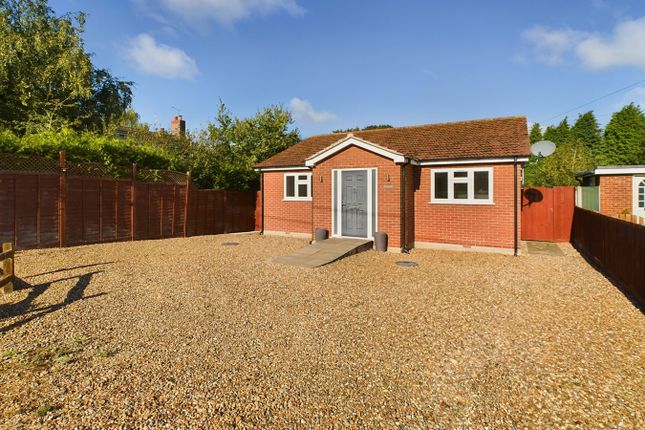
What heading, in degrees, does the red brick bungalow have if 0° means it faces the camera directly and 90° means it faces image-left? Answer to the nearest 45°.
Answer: approximately 45°

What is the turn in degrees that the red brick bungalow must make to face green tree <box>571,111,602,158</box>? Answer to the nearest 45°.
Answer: approximately 180°

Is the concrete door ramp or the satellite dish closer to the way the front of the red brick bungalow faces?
the concrete door ramp

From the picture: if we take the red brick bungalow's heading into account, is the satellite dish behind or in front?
behind

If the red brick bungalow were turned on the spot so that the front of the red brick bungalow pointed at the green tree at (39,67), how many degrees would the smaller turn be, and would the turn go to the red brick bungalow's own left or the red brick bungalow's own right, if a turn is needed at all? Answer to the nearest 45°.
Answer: approximately 45° to the red brick bungalow's own right

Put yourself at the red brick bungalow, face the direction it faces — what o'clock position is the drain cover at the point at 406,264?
The drain cover is roughly at 11 o'clock from the red brick bungalow.
